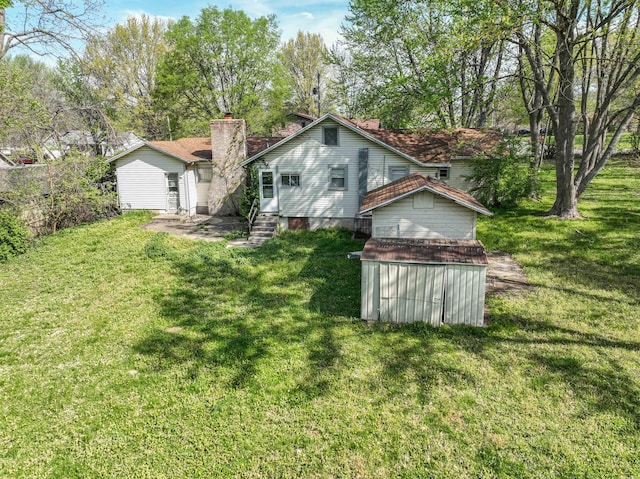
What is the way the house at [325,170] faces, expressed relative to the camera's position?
facing away from the viewer

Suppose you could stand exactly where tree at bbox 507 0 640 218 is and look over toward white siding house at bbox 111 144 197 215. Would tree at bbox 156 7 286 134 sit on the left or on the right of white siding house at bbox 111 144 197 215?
right

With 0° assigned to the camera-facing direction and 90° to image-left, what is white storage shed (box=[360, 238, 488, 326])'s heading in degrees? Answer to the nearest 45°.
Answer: approximately 0°

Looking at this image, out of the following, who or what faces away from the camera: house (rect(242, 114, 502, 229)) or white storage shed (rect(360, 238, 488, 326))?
the house

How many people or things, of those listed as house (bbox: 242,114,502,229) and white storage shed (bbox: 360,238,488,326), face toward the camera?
1

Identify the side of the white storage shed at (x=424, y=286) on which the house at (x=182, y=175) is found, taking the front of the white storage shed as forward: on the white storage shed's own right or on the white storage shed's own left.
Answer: on the white storage shed's own right

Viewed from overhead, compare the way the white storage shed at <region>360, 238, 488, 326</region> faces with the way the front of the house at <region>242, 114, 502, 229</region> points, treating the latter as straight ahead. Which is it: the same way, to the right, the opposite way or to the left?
the opposite way
